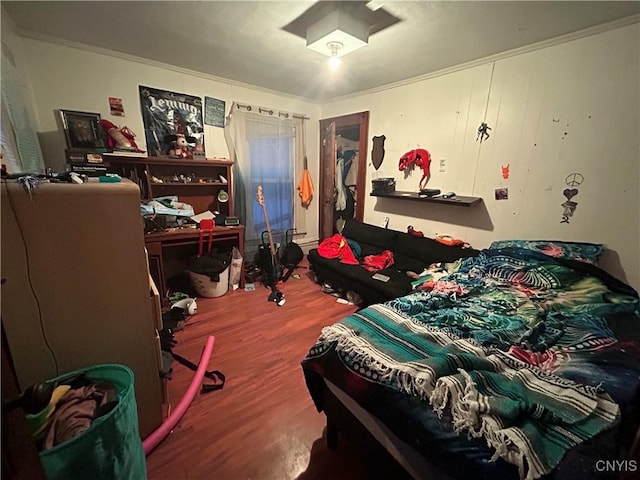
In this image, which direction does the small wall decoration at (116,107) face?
toward the camera

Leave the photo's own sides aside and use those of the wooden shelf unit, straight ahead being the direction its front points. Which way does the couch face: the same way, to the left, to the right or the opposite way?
to the right

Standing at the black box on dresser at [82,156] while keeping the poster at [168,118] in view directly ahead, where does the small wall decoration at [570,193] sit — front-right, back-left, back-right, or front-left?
front-right

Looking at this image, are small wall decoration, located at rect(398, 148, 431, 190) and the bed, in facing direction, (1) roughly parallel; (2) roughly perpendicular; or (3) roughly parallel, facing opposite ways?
roughly parallel

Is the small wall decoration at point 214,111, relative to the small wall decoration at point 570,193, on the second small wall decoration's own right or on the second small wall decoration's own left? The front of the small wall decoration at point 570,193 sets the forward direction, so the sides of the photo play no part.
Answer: on the second small wall decoration's own right

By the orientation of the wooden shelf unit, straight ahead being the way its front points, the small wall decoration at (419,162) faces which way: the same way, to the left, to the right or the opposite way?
to the right

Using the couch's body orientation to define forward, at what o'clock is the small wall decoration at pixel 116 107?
The small wall decoration is roughly at 1 o'clock from the couch.

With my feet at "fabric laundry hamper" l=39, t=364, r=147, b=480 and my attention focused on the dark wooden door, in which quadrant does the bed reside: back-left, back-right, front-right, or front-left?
front-right

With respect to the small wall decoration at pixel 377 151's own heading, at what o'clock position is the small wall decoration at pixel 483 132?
the small wall decoration at pixel 483 132 is roughly at 9 o'clock from the small wall decoration at pixel 377 151.

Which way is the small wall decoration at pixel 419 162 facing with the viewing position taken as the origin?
facing the viewer and to the left of the viewer

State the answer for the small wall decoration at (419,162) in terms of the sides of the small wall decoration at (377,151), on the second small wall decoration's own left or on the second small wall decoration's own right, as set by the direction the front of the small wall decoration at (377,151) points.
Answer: on the second small wall decoration's own left

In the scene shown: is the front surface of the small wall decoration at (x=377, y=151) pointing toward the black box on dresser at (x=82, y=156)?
yes

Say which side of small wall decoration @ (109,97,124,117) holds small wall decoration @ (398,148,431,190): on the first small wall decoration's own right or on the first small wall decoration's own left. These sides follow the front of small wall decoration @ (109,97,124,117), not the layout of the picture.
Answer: on the first small wall decoration's own left

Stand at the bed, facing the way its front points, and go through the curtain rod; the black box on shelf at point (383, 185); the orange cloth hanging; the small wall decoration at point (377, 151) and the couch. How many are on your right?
5

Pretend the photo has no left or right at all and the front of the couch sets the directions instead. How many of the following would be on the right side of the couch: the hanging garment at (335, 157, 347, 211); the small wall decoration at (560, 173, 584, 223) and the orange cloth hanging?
2

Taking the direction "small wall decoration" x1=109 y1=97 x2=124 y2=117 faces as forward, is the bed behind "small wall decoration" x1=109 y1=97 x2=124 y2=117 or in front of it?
in front

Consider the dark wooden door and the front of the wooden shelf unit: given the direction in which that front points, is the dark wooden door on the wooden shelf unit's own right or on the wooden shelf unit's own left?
on the wooden shelf unit's own left

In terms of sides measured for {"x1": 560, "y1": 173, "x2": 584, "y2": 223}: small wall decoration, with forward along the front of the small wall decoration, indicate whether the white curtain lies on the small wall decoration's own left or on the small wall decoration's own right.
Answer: on the small wall decoration's own right
